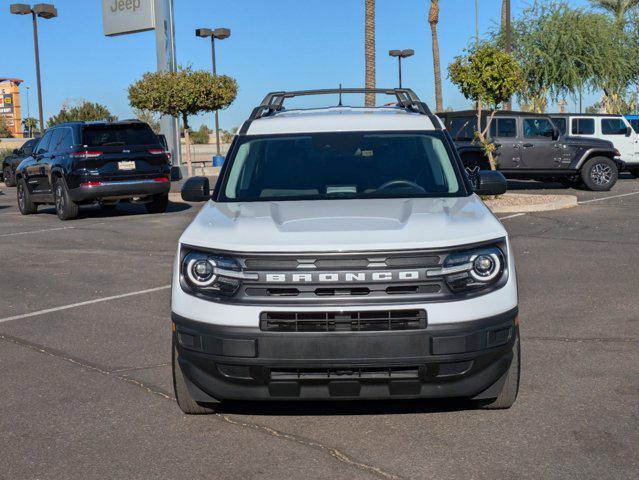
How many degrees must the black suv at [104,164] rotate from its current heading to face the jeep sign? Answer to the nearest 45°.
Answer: approximately 45° to its right

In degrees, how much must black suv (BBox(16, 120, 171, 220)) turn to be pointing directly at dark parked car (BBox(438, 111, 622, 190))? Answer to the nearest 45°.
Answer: approximately 135° to its right

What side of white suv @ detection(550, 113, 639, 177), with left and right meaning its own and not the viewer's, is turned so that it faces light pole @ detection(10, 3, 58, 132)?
back

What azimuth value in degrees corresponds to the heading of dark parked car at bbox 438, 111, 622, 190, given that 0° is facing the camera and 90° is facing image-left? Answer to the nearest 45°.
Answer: approximately 270°

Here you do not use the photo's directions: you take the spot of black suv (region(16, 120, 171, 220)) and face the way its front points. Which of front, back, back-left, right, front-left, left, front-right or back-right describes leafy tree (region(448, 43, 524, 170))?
back-right

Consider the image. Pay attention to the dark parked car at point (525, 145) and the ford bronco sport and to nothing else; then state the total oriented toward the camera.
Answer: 1

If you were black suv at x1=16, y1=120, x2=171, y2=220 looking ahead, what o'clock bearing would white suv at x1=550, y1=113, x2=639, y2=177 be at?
The white suv is roughly at 4 o'clock from the black suv.

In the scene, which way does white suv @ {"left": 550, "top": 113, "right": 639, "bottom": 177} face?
to the viewer's right

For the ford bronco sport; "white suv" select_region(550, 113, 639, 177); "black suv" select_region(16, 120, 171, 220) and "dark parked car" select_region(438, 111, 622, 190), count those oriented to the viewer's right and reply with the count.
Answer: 2

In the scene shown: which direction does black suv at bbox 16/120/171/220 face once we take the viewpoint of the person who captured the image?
facing away from the viewer and to the left of the viewer

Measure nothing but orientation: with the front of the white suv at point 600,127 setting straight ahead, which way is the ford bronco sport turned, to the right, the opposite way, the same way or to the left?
to the right
